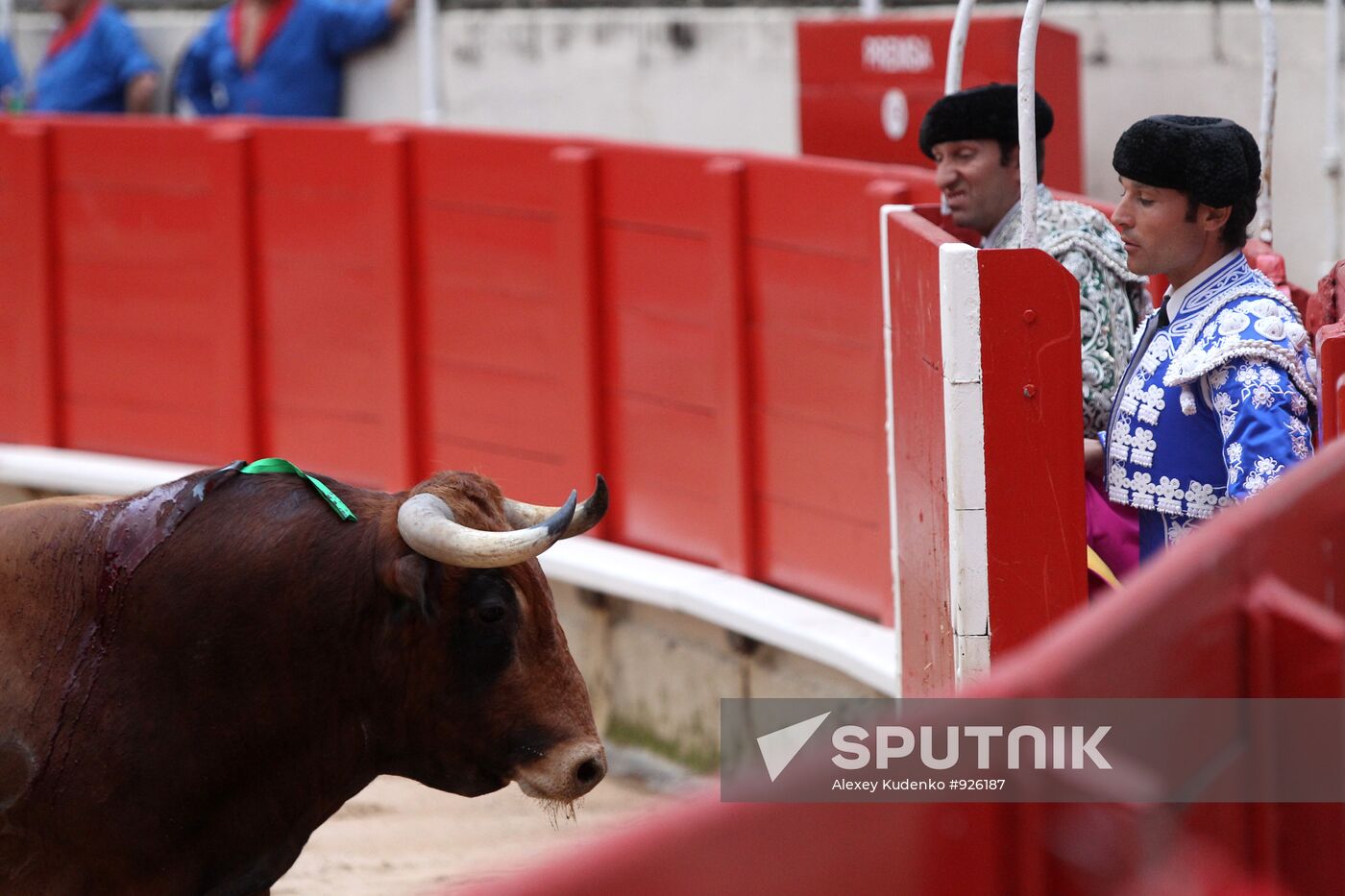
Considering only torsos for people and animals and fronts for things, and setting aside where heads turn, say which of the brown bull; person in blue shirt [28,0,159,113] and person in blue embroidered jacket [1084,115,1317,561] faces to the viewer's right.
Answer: the brown bull

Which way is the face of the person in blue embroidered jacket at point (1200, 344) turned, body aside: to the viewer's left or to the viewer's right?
to the viewer's left

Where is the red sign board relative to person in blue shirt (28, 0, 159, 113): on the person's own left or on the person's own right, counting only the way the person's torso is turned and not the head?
on the person's own left

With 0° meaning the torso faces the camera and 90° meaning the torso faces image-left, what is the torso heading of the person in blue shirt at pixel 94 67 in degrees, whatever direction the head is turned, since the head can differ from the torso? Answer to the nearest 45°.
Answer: approximately 45°

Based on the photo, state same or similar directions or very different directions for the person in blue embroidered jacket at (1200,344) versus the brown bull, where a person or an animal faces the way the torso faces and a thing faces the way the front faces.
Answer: very different directions

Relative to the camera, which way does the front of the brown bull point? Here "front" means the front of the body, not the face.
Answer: to the viewer's right

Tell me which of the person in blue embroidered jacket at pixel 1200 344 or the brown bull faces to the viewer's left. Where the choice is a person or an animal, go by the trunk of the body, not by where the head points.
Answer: the person in blue embroidered jacket

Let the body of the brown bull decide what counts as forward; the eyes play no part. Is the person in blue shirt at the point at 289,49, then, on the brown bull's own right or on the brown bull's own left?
on the brown bull's own left

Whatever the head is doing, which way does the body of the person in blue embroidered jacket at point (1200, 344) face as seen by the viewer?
to the viewer's left

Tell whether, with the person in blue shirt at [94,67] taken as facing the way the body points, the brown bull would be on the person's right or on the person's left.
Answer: on the person's left

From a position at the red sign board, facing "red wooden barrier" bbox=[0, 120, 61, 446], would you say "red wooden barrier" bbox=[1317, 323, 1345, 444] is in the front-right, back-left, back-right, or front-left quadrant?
back-left

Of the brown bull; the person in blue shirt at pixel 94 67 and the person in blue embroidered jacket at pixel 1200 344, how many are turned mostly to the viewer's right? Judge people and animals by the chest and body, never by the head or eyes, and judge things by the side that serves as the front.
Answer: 1

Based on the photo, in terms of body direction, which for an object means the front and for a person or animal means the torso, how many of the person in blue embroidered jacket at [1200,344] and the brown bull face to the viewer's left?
1

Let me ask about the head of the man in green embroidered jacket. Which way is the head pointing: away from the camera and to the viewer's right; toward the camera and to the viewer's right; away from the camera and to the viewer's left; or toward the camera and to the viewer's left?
toward the camera and to the viewer's left

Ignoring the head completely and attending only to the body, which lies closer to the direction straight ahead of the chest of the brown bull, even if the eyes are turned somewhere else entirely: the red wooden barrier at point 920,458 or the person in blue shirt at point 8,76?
the red wooden barrier

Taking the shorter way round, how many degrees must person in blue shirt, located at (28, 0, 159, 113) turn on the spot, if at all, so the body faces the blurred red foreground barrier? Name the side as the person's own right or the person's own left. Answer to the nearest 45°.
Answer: approximately 45° to the person's own left
